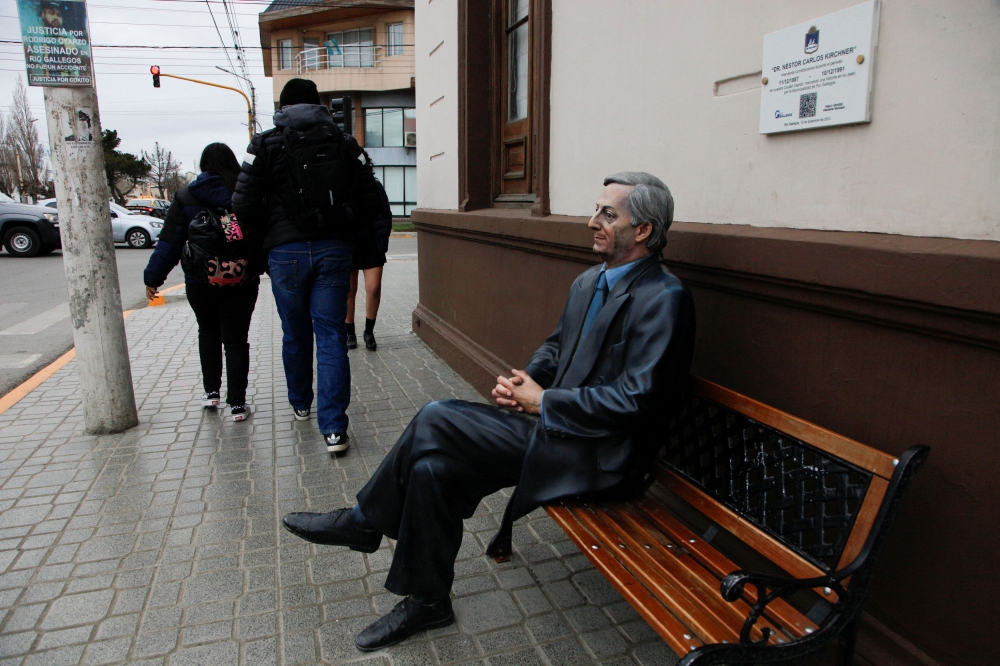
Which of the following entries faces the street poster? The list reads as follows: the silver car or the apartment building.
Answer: the apartment building

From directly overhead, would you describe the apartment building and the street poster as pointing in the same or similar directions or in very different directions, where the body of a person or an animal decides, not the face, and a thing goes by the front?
same or similar directions

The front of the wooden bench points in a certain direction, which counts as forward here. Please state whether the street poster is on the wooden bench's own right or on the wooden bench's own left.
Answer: on the wooden bench's own right

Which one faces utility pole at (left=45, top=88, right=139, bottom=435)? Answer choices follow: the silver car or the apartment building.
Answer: the apartment building

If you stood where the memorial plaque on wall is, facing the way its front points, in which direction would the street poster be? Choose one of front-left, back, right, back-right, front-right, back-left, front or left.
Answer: front-right

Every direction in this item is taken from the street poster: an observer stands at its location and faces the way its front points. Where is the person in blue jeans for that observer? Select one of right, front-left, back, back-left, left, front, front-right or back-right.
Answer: front-left

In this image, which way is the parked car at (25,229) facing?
to the viewer's right

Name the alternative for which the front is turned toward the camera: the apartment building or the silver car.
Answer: the apartment building

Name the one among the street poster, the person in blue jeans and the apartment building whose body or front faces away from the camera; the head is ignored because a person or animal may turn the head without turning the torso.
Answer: the person in blue jeans

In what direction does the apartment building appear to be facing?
toward the camera

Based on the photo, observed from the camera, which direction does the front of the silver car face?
facing to the right of the viewer

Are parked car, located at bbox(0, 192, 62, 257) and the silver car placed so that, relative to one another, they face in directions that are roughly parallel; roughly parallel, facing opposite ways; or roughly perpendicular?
roughly parallel

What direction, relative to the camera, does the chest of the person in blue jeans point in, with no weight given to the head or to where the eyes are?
away from the camera

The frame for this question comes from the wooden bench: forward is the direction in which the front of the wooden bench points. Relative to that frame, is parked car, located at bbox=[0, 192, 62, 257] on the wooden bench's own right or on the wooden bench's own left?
on the wooden bench's own right

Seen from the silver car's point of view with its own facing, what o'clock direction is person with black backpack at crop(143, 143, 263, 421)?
The person with black backpack is roughly at 3 o'clock from the silver car.

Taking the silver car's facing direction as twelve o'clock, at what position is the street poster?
The street poster is roughly at 3 o'clock from the silver car.

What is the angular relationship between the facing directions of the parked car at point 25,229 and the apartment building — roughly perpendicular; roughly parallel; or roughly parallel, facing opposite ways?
roughly perpendicular

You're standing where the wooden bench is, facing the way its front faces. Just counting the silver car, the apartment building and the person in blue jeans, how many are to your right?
3

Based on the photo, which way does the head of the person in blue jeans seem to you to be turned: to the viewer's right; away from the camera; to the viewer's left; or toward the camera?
away from the camera

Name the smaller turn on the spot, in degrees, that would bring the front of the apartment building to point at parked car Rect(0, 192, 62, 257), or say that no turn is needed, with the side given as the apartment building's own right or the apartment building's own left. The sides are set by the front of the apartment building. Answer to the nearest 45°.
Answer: approximately 45° to the apartment building's own right

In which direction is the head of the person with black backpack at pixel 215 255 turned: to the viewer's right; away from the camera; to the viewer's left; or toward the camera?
away from the camera
